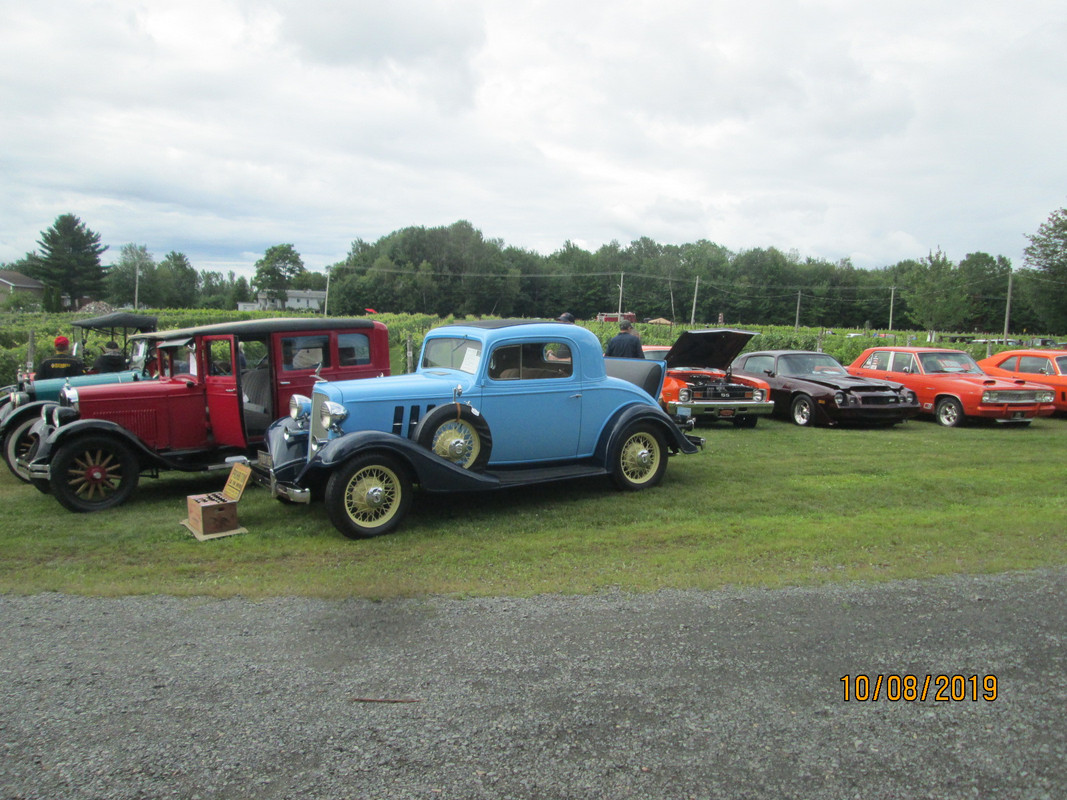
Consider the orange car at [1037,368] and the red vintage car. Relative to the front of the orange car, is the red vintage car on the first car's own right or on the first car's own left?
on the first car's own right

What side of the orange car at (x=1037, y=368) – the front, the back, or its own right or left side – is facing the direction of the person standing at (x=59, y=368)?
right

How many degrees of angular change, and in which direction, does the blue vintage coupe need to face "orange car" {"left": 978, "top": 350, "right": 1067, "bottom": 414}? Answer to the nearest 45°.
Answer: approximately 180°

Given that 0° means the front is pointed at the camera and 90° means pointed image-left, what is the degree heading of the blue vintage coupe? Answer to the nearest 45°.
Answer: approximately 45°

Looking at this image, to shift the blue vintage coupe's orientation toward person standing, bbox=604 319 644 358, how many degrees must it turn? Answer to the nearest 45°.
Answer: approximately 180°

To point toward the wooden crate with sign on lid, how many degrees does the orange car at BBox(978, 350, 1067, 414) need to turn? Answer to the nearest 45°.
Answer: approximately 45° to its right
